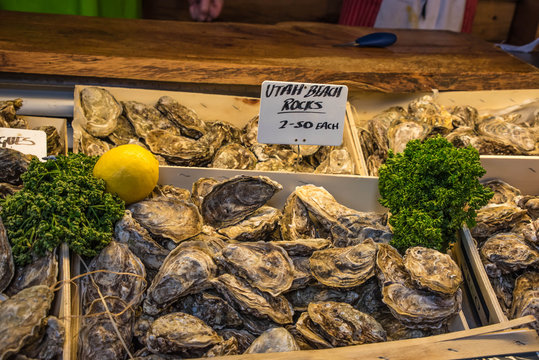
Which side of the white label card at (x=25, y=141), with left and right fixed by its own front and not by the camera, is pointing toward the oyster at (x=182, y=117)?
left

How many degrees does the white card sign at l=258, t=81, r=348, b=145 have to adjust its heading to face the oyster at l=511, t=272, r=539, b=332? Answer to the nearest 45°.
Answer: approximately 45° to its left

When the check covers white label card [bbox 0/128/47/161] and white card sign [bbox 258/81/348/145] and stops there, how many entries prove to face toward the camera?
2

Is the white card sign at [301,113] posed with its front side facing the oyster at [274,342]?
yes

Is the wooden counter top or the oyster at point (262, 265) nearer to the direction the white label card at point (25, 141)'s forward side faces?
the oyster

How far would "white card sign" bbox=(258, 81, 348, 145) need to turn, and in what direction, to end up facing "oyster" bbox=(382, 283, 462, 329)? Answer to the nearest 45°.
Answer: approximately 45° to its left

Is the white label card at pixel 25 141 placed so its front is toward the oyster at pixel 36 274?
yes

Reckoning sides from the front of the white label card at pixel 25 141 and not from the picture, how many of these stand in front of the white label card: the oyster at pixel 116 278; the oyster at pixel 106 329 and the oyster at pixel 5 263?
3

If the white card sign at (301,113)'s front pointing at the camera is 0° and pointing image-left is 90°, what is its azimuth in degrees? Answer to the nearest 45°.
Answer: approximately 0°

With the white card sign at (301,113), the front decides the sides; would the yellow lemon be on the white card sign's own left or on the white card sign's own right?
on the white card sign's own right
